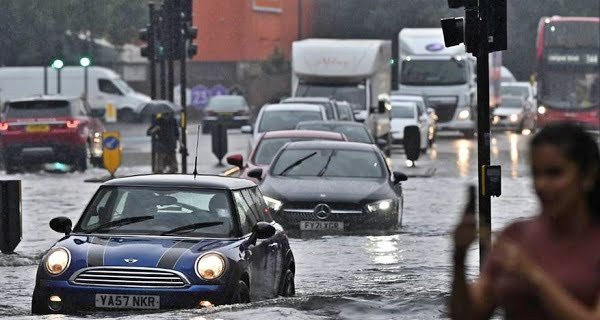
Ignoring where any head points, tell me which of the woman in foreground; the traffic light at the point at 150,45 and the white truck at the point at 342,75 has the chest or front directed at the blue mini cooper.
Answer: the white truck

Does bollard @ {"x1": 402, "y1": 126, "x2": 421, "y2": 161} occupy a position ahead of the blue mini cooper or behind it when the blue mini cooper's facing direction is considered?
behind

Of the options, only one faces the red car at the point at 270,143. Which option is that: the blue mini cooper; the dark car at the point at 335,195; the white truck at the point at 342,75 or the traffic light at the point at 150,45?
the white truck

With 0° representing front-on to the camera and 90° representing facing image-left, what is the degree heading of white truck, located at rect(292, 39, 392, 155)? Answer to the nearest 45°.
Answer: approximately 0°

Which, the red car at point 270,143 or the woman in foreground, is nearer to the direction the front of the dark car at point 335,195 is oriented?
the woman in foreground

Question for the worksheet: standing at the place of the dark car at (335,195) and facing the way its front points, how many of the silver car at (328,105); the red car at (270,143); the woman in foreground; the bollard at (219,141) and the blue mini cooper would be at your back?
3

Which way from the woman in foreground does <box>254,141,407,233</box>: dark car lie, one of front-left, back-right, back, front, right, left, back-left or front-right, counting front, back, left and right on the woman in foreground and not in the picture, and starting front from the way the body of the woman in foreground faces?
back-right

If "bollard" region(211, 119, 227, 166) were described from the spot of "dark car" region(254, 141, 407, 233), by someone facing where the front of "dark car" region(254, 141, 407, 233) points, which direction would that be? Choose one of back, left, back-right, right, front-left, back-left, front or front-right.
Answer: back
